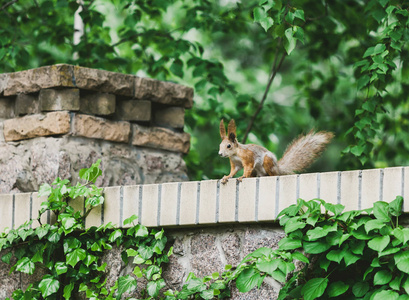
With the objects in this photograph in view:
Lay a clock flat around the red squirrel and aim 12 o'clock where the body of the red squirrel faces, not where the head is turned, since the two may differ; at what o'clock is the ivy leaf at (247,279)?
The ivy leaf is roughly at 9 o'clock from the red squirrel.

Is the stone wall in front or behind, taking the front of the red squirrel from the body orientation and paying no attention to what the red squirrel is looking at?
in front

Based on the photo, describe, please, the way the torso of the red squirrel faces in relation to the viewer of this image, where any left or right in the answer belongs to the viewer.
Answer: facing to the left of the viewer

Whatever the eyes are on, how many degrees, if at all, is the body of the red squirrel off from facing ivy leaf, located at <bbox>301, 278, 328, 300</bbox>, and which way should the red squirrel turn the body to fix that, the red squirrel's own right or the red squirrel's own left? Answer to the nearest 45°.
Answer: approximately 90° to the red squirrel's own left

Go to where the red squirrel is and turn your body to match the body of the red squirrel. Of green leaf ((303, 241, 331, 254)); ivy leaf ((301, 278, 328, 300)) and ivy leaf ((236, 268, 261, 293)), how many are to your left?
3
